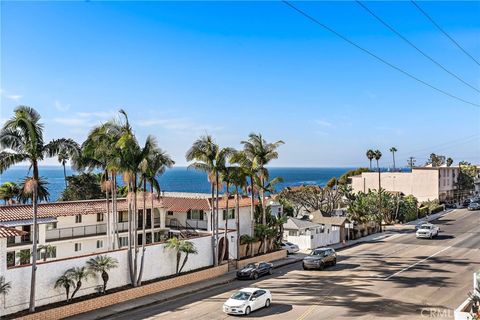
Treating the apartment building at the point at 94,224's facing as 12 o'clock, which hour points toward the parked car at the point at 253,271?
The parked car is roughly at 11 o'clock from the apartment building.

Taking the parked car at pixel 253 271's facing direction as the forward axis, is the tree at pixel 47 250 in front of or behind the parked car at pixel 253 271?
in front

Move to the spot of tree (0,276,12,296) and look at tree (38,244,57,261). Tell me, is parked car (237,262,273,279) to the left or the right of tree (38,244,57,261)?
right

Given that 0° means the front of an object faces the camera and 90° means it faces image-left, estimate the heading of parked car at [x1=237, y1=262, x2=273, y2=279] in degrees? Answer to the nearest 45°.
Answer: approximately 45°

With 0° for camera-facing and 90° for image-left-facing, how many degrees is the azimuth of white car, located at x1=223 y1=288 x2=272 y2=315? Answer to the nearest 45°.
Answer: approximately 45°

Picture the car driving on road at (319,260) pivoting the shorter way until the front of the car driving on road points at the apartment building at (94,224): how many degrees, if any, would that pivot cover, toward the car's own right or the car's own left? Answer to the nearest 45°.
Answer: approximately 45° to the car's own right

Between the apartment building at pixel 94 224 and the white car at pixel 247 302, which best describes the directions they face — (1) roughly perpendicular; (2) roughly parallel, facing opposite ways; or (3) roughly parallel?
roughly perpendicular

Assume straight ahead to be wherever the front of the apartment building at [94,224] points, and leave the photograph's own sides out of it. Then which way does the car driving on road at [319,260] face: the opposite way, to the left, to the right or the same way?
to the right

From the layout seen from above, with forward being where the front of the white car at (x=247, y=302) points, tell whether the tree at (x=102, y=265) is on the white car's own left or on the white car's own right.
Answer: on the white car's own right

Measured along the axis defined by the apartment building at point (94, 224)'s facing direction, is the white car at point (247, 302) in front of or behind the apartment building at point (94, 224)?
in front

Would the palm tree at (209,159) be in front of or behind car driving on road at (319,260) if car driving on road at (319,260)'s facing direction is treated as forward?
in front
